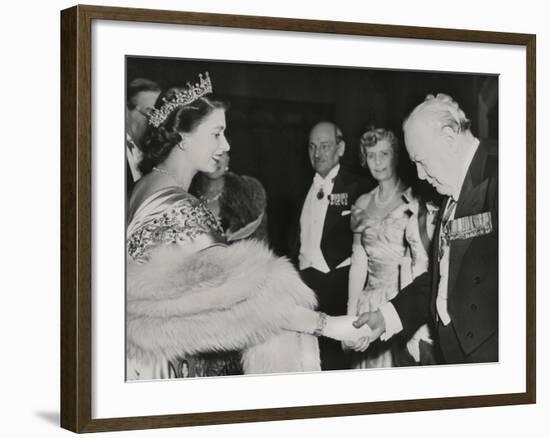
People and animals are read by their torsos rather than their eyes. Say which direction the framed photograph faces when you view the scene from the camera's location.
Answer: facing the viewer and to the right of the viewer
